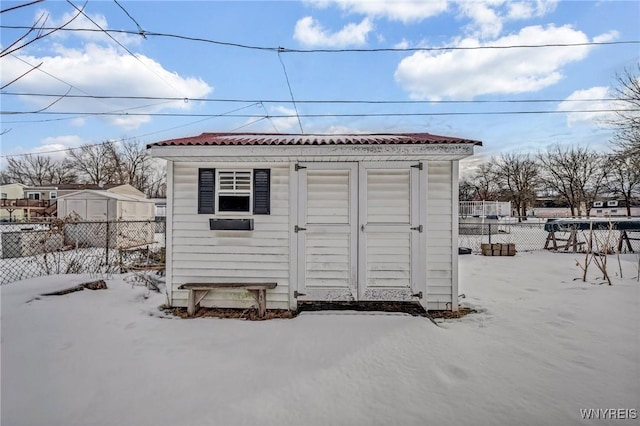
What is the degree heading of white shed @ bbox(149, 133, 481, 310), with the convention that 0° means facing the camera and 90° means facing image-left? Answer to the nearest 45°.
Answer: approximately 0°

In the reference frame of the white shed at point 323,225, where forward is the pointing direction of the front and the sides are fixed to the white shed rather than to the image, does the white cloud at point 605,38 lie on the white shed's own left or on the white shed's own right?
on the white shed's own left

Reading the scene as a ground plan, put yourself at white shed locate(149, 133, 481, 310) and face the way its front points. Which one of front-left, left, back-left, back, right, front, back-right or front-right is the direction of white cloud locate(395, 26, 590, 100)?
back-left

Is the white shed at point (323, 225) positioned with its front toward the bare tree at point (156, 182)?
no

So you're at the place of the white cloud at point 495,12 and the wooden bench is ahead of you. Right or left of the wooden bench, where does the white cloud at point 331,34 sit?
right

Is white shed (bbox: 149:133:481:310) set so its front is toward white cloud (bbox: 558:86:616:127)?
no

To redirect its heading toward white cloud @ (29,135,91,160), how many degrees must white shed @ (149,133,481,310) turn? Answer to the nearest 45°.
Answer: approximately 135° to its right

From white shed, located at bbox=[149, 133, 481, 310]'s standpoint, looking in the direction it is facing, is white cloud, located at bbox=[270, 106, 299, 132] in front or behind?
behind

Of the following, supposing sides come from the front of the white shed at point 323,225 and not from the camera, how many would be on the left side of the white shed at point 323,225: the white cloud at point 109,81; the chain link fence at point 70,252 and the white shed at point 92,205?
0

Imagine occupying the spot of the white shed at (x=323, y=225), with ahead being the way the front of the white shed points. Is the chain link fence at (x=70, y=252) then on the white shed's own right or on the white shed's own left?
on the white shed's own right

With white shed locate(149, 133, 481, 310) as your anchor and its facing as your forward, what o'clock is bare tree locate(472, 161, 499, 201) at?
The bare tree is roughly at 7 o'clock from the white shed.

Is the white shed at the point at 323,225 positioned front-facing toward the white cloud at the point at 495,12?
no

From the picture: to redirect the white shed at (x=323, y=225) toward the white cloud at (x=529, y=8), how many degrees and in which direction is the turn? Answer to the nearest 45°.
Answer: approximately 135° to its left
